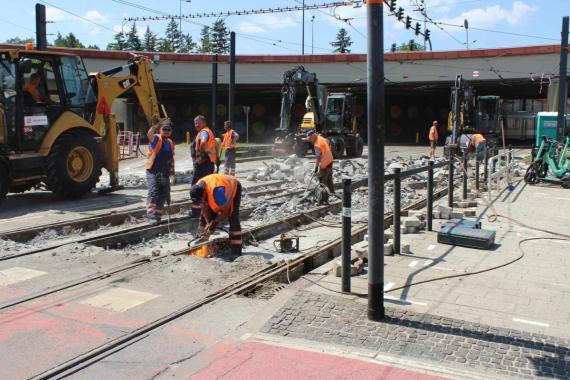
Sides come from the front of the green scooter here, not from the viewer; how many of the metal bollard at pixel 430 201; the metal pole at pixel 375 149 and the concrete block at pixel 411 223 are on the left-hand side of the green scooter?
3

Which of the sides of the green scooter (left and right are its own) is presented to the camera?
left

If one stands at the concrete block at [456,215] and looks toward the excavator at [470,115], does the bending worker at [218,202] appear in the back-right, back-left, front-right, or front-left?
back-left

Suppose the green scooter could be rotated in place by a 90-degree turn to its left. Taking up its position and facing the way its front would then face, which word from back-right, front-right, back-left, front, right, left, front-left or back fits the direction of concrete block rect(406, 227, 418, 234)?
front

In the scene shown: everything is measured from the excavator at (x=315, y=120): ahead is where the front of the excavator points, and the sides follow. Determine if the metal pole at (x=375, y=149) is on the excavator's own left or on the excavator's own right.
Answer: on the excavator's own left

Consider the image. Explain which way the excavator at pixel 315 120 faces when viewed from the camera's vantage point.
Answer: facing the viewer and to the left of the viewer

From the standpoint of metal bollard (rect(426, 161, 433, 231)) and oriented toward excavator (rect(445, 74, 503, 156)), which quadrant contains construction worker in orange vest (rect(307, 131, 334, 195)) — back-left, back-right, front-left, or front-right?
front-left

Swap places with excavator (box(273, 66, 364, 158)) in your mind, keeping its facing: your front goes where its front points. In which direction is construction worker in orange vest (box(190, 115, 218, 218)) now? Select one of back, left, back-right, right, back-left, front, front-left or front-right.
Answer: front-left

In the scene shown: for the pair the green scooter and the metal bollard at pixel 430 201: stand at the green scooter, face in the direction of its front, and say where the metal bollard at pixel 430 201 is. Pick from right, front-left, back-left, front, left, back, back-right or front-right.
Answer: left

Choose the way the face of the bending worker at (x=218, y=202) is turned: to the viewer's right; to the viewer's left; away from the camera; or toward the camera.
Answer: to the viewer's left

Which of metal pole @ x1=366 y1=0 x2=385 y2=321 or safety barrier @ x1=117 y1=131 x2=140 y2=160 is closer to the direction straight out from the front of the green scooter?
the safety barrier

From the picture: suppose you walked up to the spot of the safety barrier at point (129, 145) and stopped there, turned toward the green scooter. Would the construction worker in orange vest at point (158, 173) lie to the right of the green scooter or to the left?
right

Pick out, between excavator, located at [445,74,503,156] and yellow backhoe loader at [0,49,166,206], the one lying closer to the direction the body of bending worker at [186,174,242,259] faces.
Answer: the yellow backhoe loader

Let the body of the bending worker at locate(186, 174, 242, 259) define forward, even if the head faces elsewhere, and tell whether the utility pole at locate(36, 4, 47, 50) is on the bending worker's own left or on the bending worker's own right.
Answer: on the bending worker's own right

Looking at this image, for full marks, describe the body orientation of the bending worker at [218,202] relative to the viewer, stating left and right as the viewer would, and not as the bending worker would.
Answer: facing to the left of the viewer
